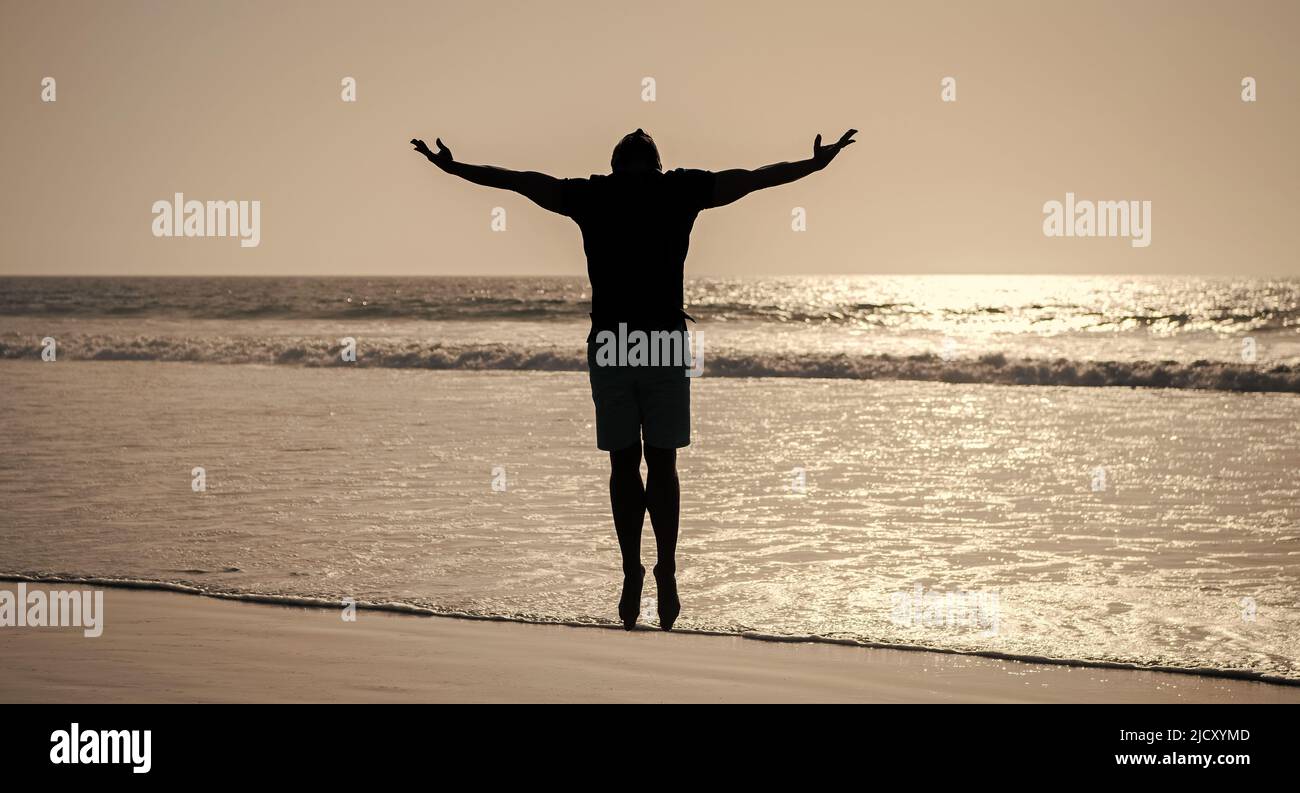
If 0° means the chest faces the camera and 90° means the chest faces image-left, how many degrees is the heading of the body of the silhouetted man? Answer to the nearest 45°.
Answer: approximately 180°
